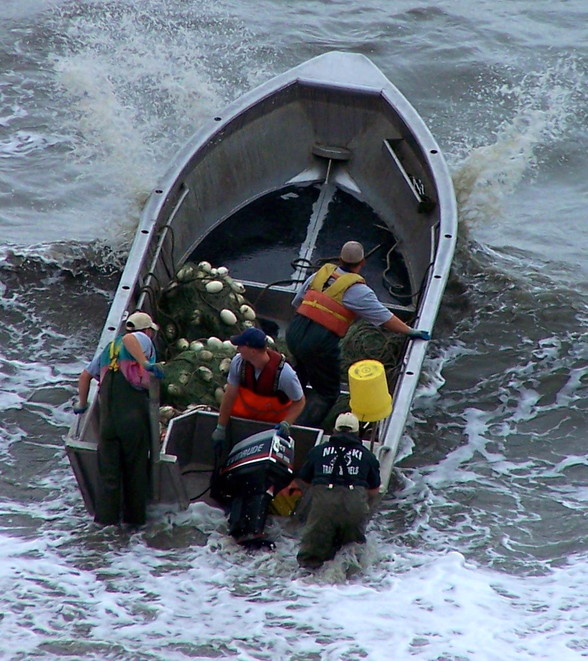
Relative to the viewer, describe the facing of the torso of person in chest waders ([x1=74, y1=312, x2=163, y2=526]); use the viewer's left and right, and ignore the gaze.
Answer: facing away from the viewer and to the right of the viewer

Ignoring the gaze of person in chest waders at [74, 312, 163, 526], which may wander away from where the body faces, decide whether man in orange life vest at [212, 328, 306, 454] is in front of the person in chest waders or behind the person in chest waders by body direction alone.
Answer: in front

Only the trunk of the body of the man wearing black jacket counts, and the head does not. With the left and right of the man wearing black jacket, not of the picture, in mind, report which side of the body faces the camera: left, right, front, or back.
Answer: back

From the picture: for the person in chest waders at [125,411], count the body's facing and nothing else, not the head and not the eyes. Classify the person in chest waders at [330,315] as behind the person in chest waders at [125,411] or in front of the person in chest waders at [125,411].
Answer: in front

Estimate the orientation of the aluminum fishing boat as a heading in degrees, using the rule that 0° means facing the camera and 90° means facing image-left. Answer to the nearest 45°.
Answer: approximately 180°

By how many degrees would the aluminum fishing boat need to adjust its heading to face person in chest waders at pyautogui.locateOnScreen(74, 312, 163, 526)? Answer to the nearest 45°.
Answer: approximately 180°

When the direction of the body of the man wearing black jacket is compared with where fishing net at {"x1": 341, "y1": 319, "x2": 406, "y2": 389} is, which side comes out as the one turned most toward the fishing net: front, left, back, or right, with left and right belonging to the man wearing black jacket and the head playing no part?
front

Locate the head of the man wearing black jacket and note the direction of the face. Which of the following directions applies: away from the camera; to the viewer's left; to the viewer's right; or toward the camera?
away from the camera

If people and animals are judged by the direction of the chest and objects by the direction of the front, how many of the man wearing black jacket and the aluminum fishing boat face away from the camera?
2

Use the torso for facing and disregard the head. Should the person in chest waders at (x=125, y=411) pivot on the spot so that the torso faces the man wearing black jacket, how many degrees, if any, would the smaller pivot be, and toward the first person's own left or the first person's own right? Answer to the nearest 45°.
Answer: approximately 45° to the first person's own right

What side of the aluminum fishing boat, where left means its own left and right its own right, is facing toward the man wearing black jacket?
back
